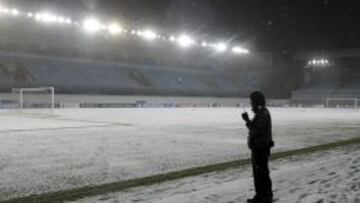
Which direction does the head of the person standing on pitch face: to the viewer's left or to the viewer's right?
to the viewer's left

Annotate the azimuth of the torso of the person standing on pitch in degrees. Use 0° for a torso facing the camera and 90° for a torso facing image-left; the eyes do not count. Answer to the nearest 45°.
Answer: approximately 90°
